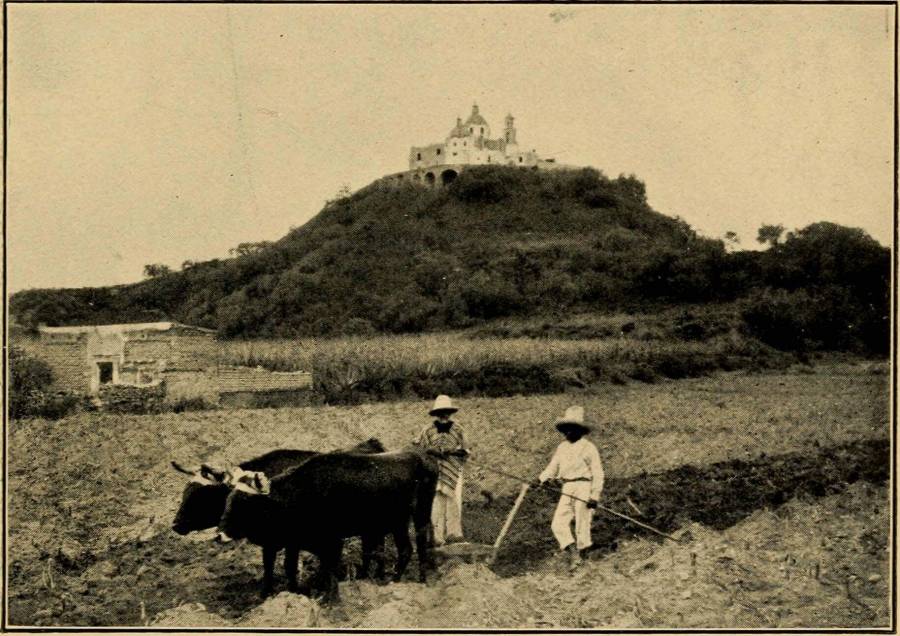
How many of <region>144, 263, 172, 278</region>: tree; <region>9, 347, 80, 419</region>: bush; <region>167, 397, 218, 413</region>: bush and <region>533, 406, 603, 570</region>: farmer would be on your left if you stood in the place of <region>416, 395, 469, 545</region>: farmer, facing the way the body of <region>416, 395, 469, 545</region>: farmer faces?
1

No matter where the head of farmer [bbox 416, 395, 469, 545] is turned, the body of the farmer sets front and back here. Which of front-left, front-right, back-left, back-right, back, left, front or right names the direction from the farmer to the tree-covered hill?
back

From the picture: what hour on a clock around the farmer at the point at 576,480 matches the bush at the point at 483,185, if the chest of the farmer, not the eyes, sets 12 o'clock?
The bush is roughly at 6 o'clock from the farmer.

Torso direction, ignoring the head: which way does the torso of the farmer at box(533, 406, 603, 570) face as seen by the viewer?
toward the camera

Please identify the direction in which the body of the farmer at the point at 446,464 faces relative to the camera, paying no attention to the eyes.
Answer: toward the camera

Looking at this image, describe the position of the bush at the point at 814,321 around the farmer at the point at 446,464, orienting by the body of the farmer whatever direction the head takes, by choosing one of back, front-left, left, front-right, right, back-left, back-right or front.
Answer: back-left

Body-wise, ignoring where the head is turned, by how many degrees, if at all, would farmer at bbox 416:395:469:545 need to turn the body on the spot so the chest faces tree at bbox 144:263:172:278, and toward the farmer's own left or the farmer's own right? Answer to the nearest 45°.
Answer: approximately 135° to the farmer's own right

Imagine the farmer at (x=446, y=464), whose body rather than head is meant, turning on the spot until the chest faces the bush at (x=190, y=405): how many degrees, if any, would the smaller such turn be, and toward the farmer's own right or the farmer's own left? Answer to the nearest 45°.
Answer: approximately 135° to the farmer's own right

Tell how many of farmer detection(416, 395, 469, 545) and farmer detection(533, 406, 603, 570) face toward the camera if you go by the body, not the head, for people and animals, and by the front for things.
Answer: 2

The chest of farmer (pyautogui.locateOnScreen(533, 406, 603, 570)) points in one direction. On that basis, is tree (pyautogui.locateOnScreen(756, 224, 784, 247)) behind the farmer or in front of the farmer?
behind

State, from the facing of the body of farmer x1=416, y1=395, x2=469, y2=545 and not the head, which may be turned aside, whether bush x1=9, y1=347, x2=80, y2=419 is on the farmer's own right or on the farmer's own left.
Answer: on the farmer's own right

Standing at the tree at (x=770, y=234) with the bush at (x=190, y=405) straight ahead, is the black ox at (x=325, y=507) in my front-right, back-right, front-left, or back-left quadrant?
front-left
